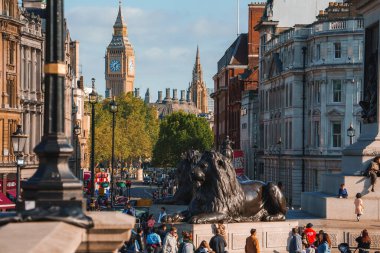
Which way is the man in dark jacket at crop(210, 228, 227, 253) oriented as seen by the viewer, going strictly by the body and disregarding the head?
away from the camera

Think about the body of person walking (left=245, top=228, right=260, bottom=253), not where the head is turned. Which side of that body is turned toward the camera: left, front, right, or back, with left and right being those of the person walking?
back

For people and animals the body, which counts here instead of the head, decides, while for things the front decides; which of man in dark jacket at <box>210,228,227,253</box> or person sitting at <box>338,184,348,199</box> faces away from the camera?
the man in dark jacket

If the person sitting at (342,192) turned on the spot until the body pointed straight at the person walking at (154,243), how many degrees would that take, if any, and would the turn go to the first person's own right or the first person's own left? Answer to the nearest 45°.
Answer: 0° — they already face them

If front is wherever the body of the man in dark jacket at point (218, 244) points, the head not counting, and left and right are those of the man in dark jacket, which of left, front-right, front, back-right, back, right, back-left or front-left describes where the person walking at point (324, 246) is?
right

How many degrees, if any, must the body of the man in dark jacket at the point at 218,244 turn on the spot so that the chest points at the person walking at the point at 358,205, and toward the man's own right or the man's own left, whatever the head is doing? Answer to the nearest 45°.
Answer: approximately 45° to the man's own right

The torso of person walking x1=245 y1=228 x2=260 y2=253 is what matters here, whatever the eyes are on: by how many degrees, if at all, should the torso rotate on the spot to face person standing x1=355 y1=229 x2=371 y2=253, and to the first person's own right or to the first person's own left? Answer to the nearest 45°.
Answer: approximately 45° to the first person's own right

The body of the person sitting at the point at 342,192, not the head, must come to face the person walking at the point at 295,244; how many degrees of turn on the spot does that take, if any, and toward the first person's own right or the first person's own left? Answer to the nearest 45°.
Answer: approximately 45° to the first person's own left

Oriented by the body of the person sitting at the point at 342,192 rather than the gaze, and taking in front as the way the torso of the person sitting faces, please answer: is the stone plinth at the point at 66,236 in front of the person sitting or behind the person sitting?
in front
